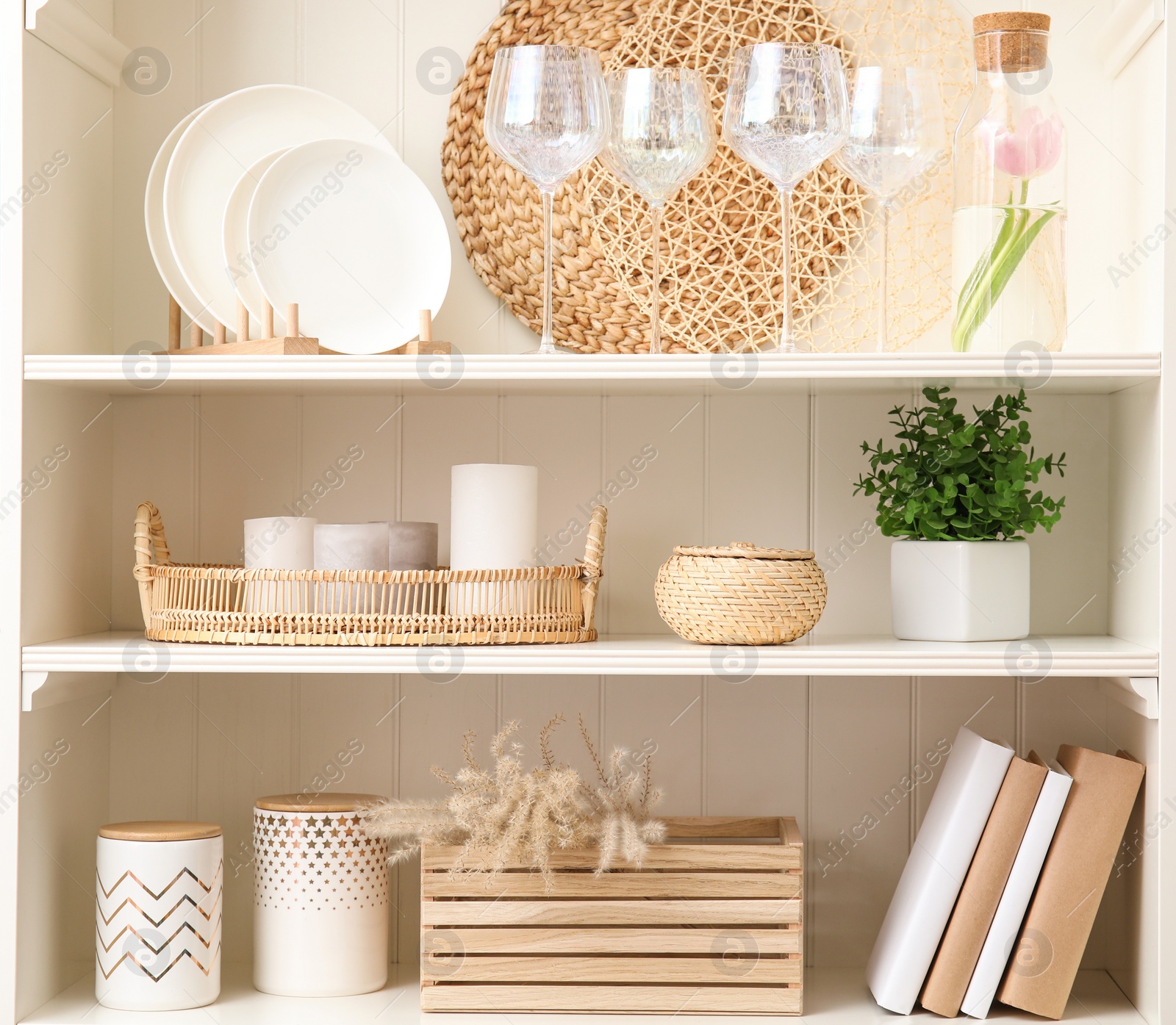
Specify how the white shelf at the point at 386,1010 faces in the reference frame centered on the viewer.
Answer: facing the viewer
